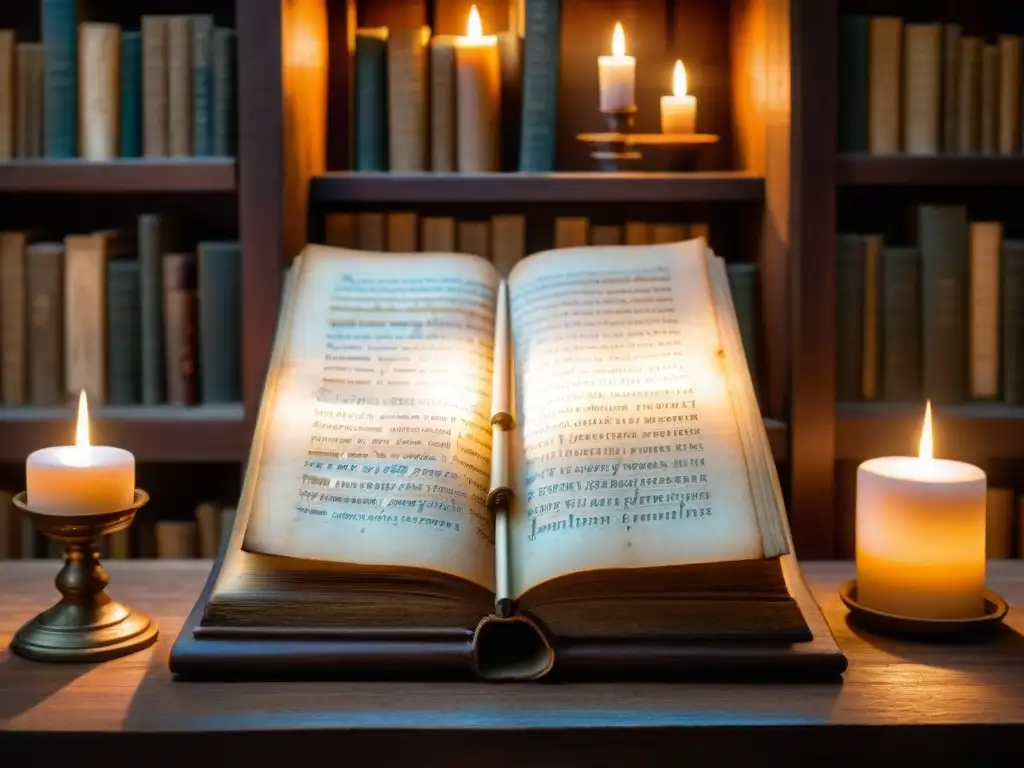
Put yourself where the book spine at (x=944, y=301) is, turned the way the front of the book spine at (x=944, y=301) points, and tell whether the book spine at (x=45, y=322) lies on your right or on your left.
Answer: on your right

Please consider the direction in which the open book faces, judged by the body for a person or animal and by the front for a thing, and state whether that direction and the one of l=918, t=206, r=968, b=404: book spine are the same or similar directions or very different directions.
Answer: same or similar directions

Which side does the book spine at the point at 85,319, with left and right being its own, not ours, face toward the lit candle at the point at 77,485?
front

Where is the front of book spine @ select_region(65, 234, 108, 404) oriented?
toward the camera

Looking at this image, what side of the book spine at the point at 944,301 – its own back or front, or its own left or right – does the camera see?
front

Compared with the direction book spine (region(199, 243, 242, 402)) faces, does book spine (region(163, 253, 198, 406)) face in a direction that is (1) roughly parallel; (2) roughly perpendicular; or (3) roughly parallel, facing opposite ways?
roughly parallel

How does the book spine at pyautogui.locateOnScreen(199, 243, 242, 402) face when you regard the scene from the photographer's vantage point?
facing the viewer
